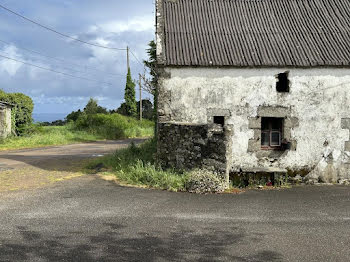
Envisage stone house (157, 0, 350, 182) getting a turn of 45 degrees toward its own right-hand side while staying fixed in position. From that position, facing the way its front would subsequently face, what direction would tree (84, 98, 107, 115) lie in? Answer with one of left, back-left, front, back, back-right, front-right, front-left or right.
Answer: right

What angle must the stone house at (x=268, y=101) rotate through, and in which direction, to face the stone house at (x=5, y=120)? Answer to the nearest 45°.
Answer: approximately 135° to its right

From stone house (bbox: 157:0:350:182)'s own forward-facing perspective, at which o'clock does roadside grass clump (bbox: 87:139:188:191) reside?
The roadside grass clump is roughly at 2 o'clock from the stone house.

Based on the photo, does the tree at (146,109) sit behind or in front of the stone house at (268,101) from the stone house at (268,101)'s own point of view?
behind

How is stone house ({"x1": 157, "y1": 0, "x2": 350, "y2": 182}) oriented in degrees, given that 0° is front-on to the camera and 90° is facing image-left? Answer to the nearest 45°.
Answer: approximately 0°

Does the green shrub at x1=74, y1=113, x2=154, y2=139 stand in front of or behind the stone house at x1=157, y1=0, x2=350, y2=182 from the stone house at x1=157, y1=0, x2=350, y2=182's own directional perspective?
behind

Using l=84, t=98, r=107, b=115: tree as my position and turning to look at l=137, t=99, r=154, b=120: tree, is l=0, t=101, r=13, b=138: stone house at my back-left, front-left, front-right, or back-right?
back-right

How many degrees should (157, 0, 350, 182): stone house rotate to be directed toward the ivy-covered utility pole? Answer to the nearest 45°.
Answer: approximately 135° to its right
